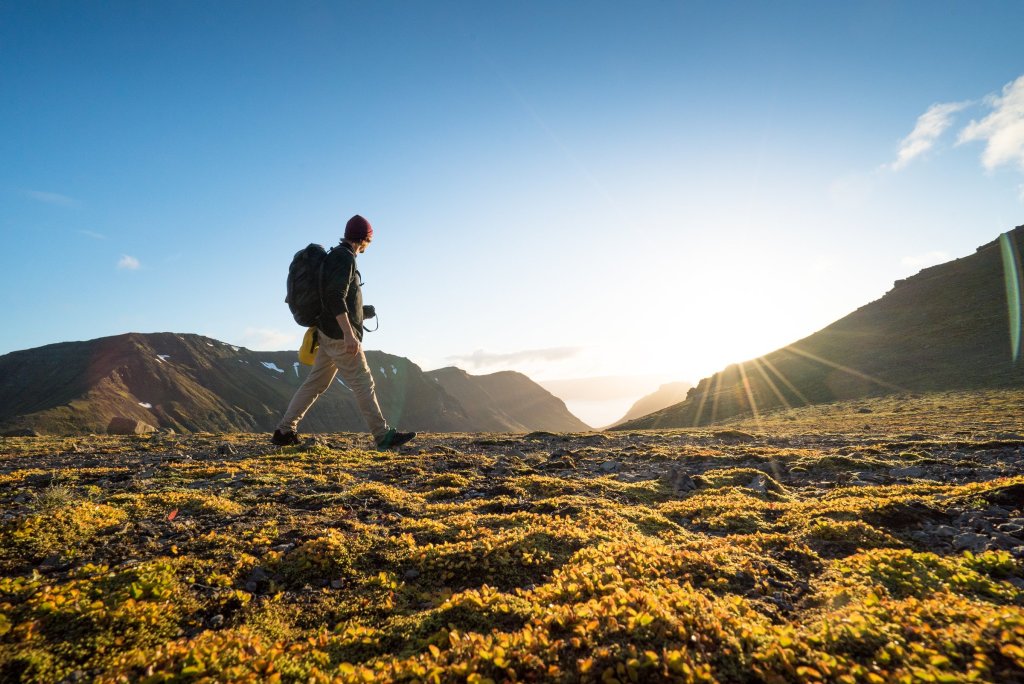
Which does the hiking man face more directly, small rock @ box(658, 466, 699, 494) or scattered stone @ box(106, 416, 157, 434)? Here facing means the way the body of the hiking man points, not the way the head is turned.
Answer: the small rock

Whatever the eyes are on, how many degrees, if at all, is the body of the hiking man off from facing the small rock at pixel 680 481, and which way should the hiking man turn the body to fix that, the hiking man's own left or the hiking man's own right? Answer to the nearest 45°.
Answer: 0° — they already face it

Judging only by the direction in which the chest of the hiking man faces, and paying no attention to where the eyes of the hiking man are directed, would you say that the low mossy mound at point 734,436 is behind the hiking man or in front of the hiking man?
in front

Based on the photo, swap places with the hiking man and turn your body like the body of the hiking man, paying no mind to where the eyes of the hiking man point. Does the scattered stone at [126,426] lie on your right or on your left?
on your left

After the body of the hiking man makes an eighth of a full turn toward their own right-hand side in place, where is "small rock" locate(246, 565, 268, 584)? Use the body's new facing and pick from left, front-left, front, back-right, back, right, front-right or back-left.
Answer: front-right

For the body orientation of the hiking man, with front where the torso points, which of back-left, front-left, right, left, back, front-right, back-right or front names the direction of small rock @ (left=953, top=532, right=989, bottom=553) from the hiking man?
front-right

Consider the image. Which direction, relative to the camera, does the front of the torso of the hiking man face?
to the viewer's right
